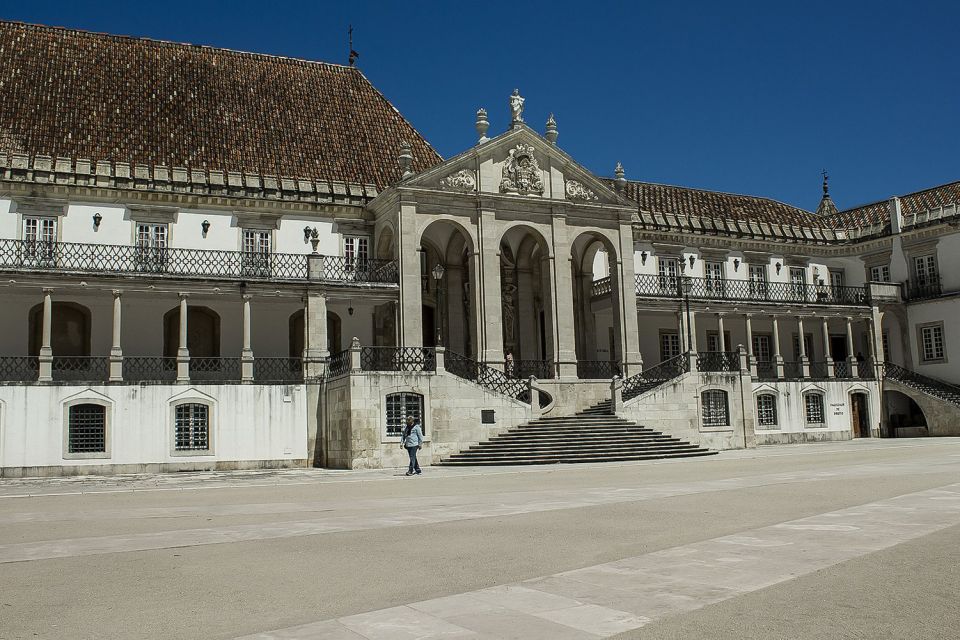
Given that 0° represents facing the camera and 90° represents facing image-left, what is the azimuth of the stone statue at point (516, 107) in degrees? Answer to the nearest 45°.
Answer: approximately 0°
